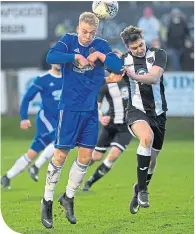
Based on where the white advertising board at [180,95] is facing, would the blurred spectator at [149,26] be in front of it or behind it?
behind

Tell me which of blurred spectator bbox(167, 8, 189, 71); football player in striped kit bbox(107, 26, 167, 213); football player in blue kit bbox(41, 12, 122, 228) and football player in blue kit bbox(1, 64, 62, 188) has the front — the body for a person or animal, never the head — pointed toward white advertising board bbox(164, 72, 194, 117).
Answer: the blurred spectator

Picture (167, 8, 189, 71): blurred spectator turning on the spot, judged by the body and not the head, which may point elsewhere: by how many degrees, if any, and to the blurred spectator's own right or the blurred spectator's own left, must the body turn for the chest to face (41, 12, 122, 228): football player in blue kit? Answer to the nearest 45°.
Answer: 0° — they already face them

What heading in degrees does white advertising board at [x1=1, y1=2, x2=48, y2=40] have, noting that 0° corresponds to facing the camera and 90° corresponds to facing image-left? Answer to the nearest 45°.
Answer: approximately 0°

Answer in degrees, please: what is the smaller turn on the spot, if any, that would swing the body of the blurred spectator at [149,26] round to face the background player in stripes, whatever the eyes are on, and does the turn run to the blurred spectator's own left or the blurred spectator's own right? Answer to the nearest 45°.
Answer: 0° — they already face them

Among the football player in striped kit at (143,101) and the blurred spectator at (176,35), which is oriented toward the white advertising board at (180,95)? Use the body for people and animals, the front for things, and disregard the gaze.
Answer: the blurred spectator

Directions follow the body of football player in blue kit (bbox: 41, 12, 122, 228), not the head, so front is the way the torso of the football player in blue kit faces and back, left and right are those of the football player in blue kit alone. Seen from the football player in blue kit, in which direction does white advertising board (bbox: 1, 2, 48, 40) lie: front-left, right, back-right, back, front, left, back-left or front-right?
back
